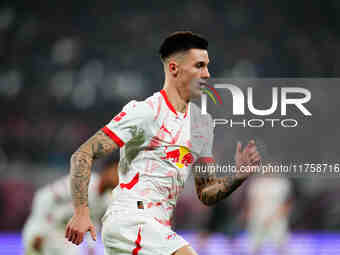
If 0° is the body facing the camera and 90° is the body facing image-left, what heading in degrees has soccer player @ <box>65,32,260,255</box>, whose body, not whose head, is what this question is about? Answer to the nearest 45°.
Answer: approximately 315°

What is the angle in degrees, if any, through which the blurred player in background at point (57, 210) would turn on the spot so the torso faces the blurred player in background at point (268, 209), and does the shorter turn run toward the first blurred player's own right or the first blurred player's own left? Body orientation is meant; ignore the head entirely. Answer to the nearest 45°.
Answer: approximately 45° to the first blurred player's own left

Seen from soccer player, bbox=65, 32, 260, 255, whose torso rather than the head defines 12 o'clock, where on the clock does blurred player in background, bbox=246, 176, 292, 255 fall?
The blurred player in background is roughly at 8 o'clock from the soccer player.

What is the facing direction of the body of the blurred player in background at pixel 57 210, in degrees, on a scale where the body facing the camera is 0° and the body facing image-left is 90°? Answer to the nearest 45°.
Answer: approximately 270°

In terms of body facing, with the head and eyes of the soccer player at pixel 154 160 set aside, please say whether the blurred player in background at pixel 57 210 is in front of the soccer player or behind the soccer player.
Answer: behind
